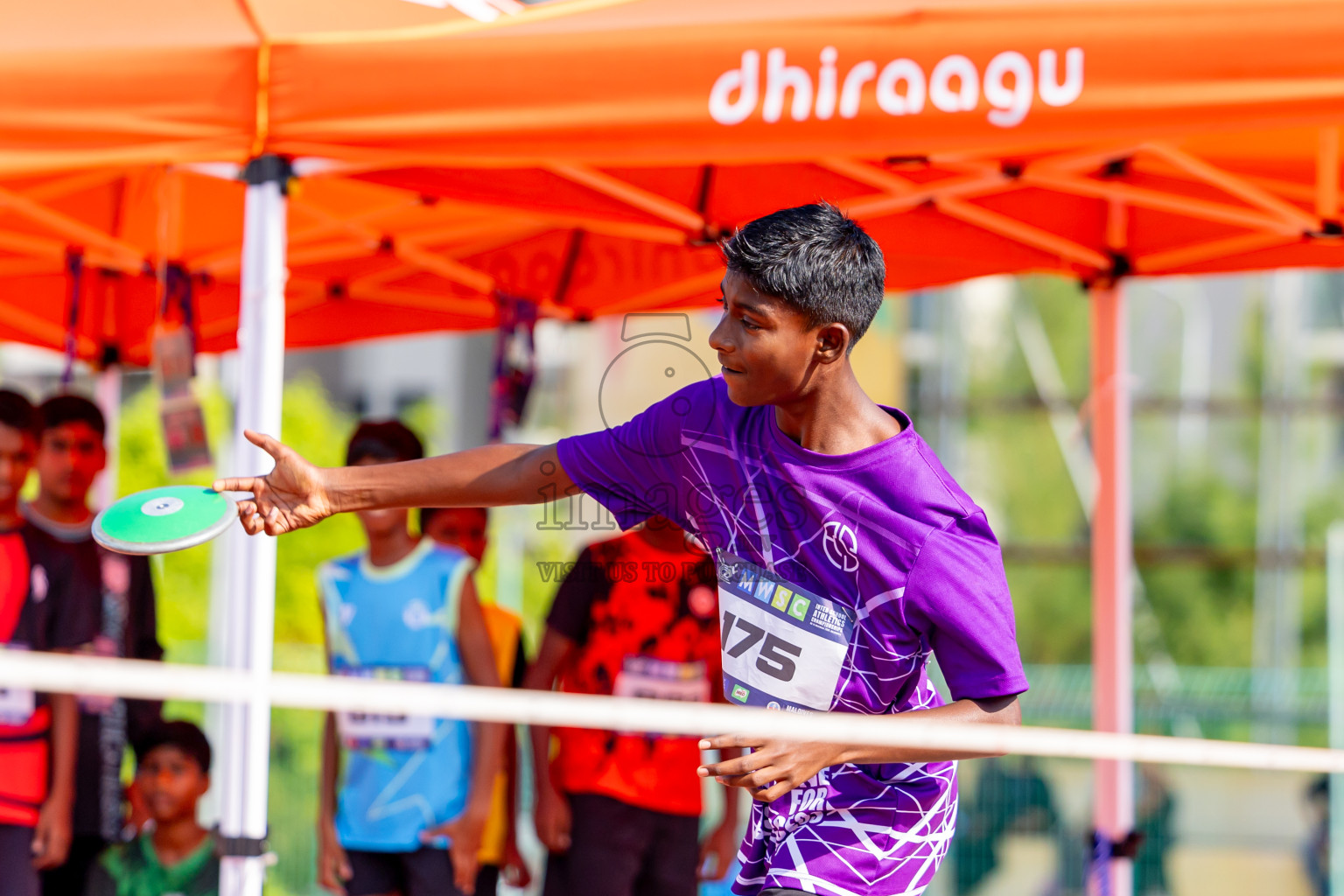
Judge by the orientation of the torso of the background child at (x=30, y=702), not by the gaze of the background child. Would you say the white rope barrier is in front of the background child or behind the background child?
in front

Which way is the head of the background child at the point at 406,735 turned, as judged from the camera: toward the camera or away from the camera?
toward the camera

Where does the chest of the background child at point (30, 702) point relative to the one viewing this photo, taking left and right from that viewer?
facing the viewer

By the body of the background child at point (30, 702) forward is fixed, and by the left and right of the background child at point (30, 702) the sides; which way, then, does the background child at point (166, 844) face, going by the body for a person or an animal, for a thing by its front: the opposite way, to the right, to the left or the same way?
the same way

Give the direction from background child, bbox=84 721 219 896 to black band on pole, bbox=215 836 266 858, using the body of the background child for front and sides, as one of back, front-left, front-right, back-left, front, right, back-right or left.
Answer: front

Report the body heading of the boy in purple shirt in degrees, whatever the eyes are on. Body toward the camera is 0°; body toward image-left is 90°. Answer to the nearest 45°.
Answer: approximately 45°

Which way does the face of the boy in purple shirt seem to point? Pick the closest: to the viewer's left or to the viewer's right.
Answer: to the viewer's left

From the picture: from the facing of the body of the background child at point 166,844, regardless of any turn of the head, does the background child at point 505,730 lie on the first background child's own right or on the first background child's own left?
on the first background child's own left
